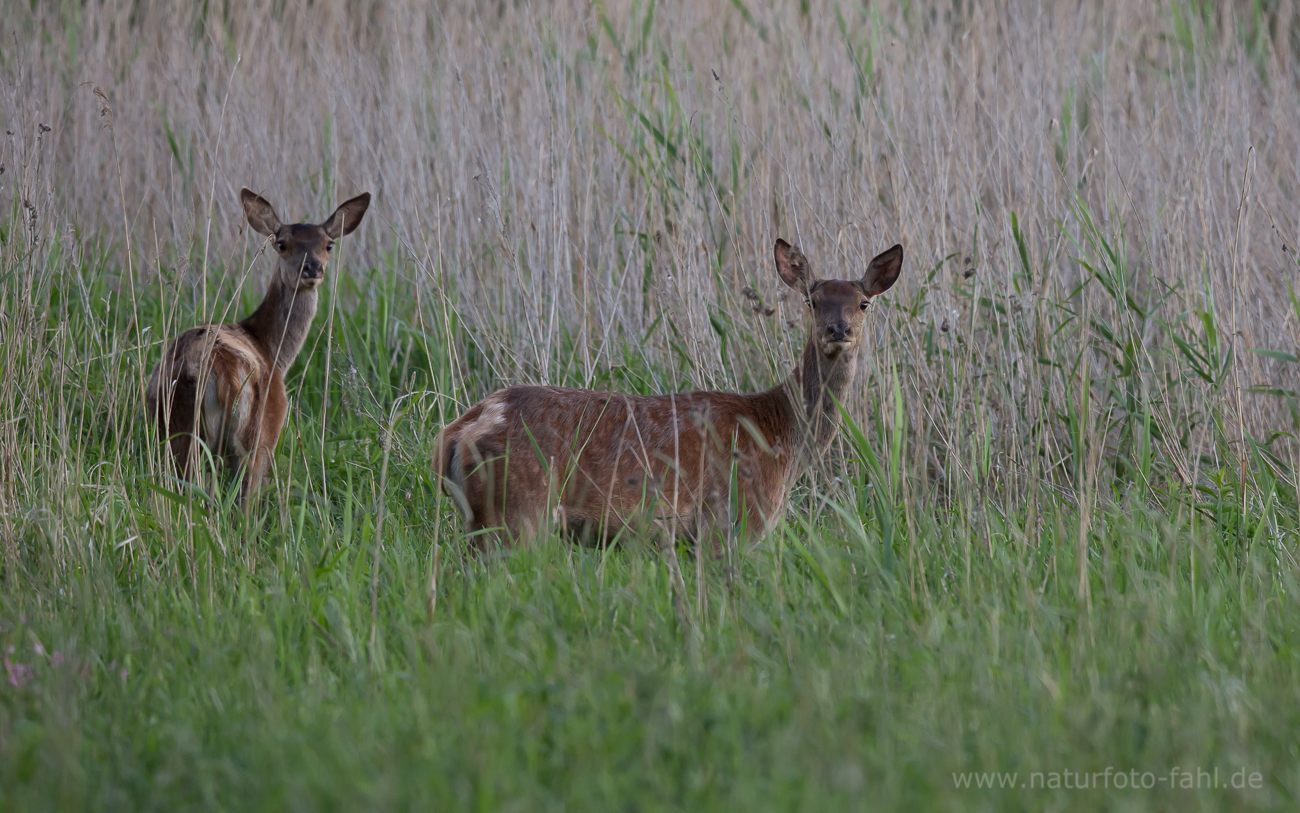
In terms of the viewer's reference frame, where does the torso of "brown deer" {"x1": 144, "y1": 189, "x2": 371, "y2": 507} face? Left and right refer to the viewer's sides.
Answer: facing away from the viewer and to the right of the viewer

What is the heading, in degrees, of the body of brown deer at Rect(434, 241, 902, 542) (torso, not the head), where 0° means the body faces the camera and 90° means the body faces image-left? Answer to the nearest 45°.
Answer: approximately 270°

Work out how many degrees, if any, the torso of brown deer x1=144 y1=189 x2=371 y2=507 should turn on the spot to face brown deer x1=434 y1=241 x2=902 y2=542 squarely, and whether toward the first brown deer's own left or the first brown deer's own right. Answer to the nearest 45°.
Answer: approximately 90° to the first brown deer's own right

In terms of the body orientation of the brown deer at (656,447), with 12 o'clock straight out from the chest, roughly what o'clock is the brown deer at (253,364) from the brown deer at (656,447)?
the brown deer at (253,364) is roughly at 7 o'clock from the brown deer at (656,447).

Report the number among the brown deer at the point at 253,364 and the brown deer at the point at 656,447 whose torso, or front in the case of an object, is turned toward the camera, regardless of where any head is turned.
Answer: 0
